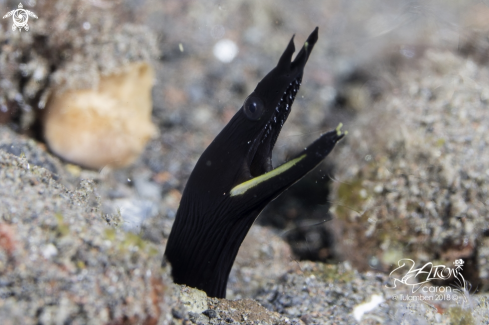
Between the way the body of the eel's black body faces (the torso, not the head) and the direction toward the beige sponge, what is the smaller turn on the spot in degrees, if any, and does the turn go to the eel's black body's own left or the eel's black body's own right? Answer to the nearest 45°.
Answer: approximately 135° to the eel's black body's own left

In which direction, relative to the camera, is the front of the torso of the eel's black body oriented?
to the viewer's right
